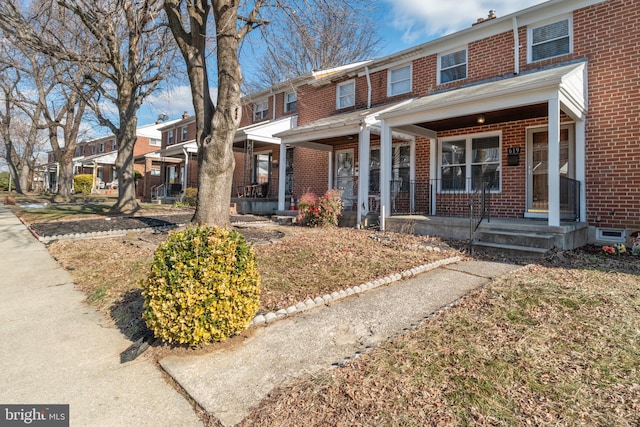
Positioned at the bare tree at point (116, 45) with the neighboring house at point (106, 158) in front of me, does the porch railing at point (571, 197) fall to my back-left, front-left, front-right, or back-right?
back-right

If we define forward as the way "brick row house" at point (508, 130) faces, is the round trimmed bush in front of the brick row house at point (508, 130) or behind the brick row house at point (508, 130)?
in front

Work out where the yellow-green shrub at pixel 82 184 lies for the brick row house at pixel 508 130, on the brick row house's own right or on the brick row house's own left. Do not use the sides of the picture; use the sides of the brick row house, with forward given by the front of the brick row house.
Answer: on the brick row house's own right

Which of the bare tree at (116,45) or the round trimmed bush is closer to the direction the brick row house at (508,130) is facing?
the round trimmed bush

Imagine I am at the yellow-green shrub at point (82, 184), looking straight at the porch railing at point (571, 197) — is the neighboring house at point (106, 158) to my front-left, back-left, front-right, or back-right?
back-left
